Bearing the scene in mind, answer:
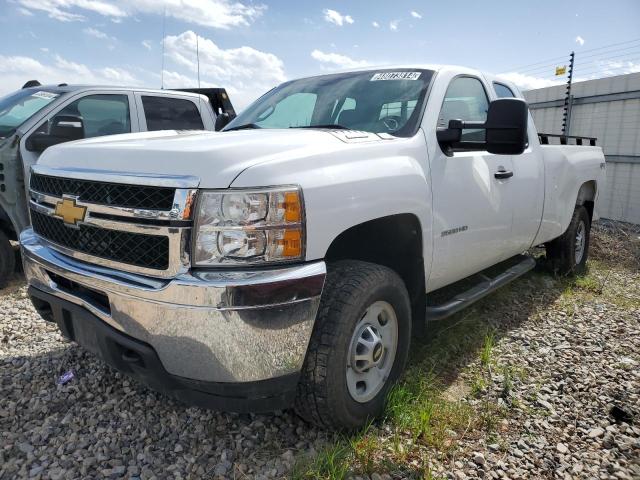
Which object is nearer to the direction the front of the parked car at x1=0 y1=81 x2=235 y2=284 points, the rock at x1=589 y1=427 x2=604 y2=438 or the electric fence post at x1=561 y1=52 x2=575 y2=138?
the rock

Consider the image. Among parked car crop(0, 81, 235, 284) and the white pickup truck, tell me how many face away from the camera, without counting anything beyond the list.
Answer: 0

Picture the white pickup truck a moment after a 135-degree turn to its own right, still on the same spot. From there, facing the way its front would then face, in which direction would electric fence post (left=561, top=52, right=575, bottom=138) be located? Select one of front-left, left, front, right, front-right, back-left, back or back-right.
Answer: front-right

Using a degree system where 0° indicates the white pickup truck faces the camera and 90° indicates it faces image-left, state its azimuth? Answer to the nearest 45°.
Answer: approximately 45°

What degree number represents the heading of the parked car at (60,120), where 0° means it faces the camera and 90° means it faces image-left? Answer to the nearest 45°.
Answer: approximately 45°

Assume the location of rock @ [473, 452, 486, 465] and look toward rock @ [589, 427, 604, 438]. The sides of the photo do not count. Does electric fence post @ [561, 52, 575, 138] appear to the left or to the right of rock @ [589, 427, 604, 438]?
left

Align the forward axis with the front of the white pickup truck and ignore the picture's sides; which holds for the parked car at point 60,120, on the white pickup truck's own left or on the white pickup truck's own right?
on the white pickup truck's own right

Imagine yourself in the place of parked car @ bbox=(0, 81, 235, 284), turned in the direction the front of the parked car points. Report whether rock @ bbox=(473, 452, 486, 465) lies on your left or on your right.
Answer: on your left
